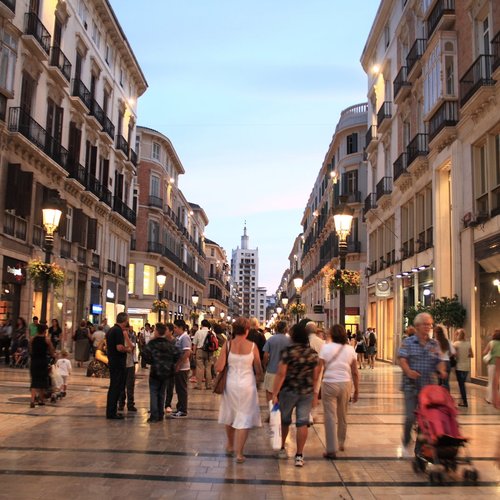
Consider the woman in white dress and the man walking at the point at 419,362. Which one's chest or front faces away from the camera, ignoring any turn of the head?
the woman in white dress

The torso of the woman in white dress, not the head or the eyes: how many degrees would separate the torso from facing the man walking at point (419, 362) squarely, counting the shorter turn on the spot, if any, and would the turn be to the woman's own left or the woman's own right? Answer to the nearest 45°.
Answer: approximately 90° to the woman's own right

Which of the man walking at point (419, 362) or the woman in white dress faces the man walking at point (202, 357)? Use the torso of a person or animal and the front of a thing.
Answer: the woman in white dress

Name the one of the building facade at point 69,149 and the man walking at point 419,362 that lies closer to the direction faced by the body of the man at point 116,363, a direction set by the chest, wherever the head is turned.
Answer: the man walking

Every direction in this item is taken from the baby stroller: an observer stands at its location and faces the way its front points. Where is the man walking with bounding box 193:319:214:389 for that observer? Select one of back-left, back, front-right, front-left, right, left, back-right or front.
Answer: back

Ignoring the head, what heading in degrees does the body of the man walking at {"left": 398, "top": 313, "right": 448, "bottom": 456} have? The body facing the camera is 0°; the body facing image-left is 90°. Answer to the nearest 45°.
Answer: approximately 315°

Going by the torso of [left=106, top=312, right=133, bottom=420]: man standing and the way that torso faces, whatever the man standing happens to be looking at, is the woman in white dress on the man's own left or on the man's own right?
on the man's own right

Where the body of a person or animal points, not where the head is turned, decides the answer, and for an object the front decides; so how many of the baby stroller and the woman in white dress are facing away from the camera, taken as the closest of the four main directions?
1

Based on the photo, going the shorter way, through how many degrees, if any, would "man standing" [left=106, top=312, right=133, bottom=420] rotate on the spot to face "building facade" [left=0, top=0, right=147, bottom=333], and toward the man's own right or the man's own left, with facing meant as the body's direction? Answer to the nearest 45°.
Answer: approximately 90° to the man's own left

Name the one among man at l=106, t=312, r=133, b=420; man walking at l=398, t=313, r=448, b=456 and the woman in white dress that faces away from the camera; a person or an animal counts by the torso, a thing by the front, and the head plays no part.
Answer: the woman in white dress

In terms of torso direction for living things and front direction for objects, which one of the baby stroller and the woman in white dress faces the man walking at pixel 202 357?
the woman in white dress

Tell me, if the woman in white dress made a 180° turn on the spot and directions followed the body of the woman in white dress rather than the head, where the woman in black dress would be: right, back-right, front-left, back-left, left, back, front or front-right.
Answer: back-right

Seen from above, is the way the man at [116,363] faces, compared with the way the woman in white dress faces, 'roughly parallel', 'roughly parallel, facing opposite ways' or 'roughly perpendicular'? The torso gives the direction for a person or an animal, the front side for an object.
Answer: roughly perpendicular

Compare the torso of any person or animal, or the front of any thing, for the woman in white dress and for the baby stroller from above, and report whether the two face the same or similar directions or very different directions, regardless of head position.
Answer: very different directions

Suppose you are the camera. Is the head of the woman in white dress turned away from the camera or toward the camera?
away from the camera

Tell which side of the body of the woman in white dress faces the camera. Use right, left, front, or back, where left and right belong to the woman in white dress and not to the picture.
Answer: back

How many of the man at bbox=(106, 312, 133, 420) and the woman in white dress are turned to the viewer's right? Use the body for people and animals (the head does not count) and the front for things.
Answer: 1

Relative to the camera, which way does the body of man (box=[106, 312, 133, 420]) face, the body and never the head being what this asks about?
to the viewer's right
